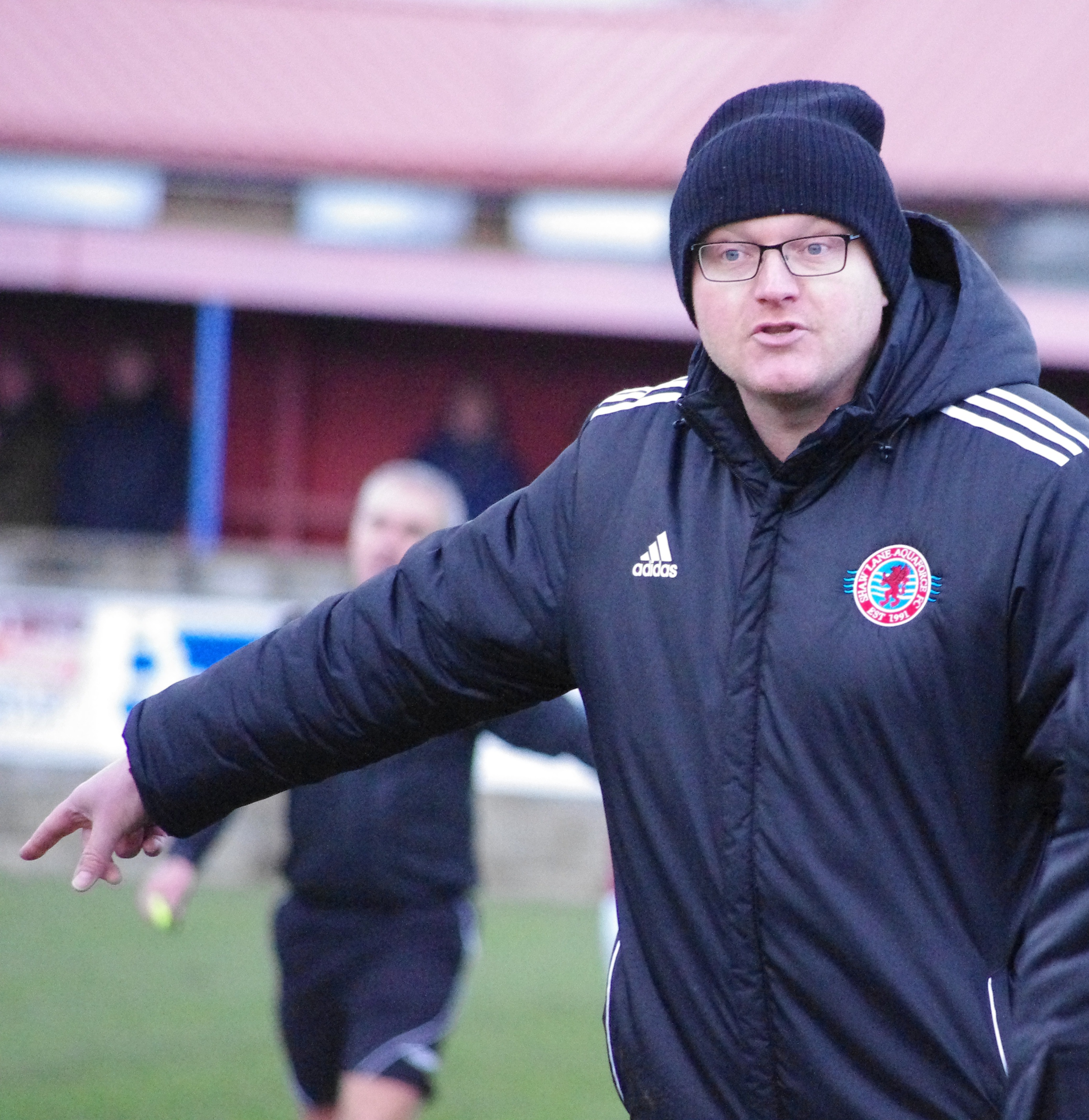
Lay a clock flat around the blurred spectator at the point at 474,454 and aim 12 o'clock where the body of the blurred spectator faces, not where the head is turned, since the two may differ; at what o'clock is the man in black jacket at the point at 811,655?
The man in black jacket is roughly at 12 o'clock from the blurred spectator.

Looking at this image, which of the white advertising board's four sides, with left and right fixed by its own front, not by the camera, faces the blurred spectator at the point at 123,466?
back

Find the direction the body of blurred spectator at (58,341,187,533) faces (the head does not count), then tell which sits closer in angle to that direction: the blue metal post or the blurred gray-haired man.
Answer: the blurred gray-haired man

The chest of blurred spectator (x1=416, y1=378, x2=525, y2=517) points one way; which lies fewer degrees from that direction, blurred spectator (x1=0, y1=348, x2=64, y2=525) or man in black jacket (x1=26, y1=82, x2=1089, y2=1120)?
the man in black jacket

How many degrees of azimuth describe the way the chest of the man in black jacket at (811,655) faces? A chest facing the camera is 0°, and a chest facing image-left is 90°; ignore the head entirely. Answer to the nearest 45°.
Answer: approximately 0°

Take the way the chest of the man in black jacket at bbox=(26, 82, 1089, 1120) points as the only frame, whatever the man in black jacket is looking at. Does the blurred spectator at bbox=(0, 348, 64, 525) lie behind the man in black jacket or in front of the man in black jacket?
behind

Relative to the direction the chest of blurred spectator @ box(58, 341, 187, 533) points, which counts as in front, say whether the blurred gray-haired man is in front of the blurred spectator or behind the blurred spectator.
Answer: in front

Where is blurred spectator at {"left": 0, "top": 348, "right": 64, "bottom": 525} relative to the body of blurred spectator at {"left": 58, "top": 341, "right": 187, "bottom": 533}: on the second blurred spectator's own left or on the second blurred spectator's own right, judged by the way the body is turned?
on the second blurred spectator's own right

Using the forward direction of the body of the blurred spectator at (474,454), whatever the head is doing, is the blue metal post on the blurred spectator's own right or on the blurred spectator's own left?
on the blurred spectator's own right

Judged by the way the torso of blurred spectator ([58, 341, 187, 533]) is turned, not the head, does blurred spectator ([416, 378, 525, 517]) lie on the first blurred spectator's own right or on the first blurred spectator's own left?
on the first blurred spectator's own left

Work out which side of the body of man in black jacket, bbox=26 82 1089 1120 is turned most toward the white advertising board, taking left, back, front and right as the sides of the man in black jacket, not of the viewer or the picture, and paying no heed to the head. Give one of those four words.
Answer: back

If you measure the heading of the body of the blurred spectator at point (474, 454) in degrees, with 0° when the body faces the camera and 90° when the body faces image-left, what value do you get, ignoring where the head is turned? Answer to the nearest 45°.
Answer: approximately 0°

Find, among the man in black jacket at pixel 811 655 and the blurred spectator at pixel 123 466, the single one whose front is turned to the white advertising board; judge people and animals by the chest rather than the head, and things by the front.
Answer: the blurred spectator
